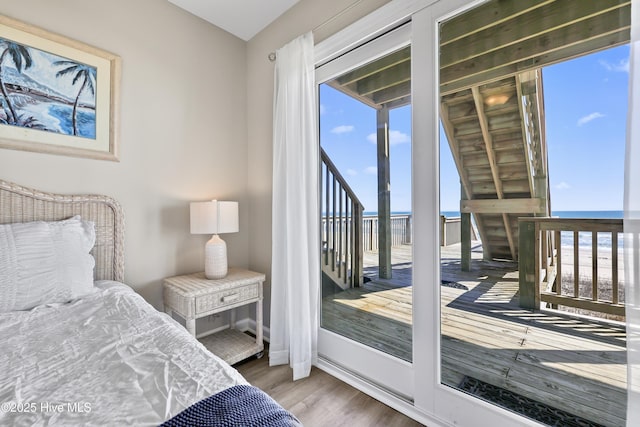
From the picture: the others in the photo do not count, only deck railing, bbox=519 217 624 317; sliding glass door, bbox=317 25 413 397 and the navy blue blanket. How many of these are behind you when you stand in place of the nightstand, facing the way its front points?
0

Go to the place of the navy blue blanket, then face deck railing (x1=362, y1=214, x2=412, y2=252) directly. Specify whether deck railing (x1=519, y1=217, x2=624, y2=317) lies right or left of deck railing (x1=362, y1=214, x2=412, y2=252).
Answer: right

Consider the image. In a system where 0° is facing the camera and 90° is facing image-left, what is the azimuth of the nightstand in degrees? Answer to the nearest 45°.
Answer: approximately 315°

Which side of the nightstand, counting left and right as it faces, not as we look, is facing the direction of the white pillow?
right

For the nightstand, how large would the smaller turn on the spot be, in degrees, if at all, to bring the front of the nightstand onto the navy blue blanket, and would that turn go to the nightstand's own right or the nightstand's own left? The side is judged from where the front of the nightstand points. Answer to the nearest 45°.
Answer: approximately 45° to the nightstand's own right
